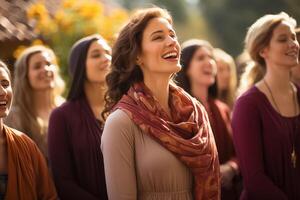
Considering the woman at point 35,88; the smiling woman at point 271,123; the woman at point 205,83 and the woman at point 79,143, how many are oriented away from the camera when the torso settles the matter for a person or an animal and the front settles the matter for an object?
0

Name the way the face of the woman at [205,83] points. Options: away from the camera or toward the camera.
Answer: toward the camera

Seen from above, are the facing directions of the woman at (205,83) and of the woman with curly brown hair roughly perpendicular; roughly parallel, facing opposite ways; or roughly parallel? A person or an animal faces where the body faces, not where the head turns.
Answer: roughly parallel

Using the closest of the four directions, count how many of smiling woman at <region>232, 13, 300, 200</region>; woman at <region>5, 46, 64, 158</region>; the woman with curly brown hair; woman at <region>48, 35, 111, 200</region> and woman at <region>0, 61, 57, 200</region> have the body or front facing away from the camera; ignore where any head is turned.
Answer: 0

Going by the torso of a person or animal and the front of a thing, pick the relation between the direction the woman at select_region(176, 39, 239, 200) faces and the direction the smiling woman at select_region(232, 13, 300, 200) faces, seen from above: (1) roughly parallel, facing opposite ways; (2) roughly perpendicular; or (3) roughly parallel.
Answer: roughly parallel

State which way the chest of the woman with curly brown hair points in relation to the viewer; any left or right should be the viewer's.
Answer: facing the viewer and to the right of the viewer

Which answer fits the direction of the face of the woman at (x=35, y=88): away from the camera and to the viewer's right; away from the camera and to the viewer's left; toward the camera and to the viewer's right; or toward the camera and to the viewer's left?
toward the camera and to the viewer's right

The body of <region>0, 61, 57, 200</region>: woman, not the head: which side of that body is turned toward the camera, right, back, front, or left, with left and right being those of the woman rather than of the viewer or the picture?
front

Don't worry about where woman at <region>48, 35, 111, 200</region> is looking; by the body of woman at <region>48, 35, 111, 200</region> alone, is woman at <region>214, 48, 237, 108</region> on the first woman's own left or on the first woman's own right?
on the first woman's own left

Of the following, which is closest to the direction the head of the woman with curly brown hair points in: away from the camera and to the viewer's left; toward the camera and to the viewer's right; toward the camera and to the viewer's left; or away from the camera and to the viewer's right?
toward the camera and to the viewer's right

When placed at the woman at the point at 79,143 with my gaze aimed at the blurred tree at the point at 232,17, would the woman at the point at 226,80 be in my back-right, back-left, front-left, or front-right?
front-right

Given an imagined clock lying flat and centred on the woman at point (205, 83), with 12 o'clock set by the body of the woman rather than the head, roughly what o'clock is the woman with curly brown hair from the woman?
The woman with curly brown hair is roughly at 2 o'clock from the woman.

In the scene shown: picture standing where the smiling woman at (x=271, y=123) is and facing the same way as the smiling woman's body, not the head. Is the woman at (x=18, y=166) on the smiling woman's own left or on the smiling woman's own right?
on the smiling woman's own right
